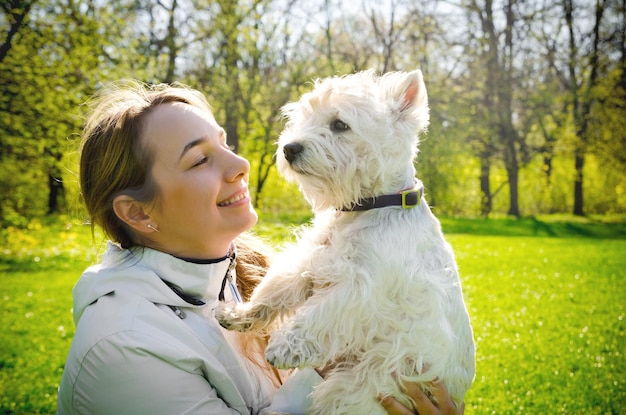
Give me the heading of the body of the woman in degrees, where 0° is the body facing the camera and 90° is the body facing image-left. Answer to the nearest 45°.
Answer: approximately 270°

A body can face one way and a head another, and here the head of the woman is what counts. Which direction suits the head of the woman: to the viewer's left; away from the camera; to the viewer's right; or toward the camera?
to the viewer's right
